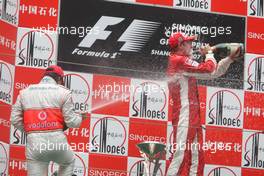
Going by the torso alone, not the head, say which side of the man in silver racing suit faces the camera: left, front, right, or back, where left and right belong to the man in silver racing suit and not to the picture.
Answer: back

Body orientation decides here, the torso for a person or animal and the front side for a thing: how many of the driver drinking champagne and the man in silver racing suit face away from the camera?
1

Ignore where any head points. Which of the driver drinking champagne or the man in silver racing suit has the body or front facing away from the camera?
the man in silver racing suit

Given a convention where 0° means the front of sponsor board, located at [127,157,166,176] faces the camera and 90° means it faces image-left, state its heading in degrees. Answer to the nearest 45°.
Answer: approximately 0°
